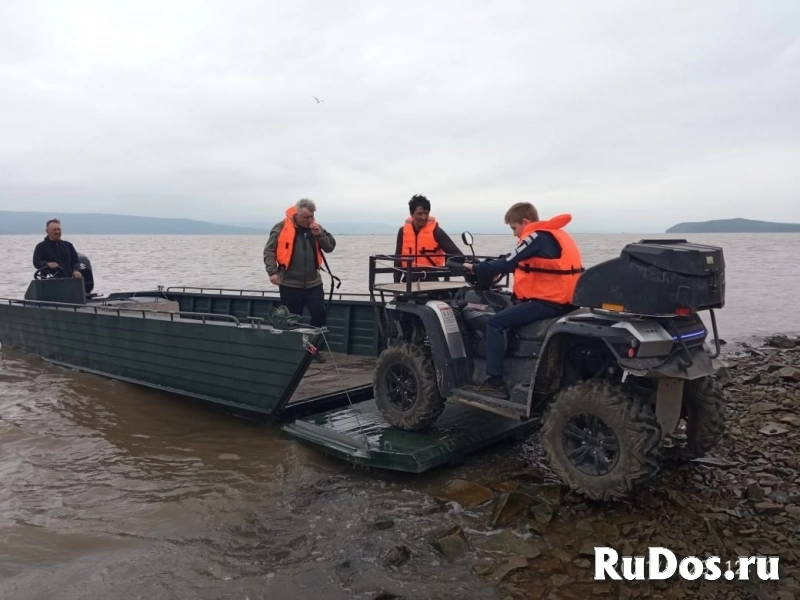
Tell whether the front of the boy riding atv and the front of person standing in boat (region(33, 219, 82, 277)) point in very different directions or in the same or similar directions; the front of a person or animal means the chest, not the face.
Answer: very different directions

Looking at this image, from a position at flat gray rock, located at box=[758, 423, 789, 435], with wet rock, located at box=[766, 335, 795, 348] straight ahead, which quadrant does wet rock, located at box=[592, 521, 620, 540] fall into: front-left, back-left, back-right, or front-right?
back-left

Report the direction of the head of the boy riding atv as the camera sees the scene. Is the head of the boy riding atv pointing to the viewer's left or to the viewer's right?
to the viewer's left

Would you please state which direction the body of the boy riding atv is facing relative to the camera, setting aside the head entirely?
to the viewer's left

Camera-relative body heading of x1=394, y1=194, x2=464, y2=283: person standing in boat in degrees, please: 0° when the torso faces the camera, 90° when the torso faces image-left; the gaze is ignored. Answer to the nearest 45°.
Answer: approximately 0°

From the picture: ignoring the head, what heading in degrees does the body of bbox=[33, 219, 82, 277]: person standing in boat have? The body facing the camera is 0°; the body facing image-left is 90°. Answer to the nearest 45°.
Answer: approximately 315°

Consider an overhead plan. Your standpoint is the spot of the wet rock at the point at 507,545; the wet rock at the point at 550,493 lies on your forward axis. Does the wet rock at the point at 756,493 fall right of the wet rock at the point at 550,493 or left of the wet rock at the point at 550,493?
right

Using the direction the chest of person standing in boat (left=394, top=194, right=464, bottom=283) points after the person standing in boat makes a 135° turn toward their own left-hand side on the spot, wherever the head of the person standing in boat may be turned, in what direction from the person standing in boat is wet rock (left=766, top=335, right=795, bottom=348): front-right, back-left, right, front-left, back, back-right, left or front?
front
